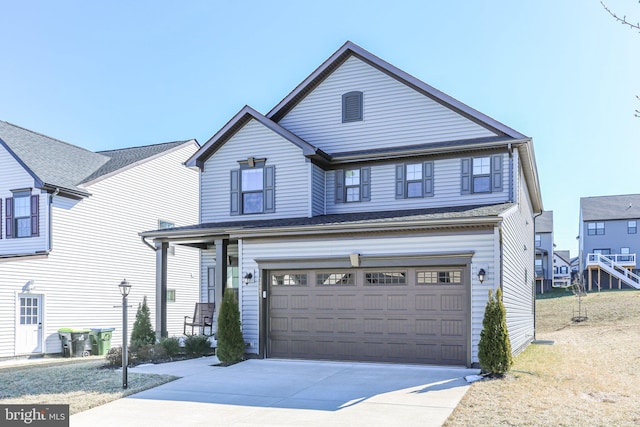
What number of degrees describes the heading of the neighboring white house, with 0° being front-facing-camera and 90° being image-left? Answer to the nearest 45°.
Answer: approximately 45°

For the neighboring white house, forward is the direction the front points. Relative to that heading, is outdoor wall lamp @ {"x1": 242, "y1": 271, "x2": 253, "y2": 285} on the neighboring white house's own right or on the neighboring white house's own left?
on the neighboring white house's own left

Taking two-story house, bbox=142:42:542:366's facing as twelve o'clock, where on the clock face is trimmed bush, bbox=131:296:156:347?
The trimmed bush is roughly at 3 o'clock from the two-story house.

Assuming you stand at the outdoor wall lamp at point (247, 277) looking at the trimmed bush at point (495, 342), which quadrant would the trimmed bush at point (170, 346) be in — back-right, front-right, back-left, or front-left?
back-right

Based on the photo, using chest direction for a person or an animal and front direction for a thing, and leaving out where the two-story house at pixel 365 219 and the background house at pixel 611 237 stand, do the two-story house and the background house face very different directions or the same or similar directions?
very different directions

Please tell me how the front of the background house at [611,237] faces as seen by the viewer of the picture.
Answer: facing away from the viewer

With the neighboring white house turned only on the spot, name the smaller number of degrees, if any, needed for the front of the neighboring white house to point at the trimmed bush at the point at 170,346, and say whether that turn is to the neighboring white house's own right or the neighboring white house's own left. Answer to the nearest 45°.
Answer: approximately 45° to the neighboring white house's own left

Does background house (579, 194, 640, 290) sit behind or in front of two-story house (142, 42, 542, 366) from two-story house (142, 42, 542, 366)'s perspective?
behind
